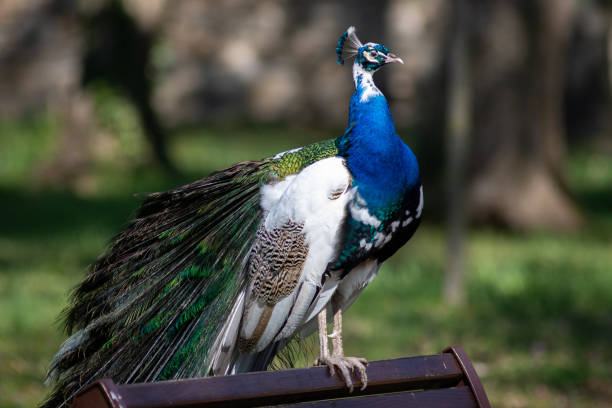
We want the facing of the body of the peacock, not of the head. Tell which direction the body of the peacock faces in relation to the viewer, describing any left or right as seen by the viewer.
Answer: facing the viewer and to the right of the viewer

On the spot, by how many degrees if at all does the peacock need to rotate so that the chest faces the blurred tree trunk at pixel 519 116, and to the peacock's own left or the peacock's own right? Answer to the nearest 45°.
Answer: approximately 90° to the peacock's own left
